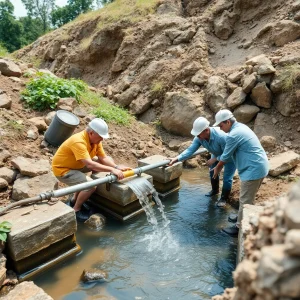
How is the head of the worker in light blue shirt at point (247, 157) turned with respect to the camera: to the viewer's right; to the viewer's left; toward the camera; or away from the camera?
to the viewer's left

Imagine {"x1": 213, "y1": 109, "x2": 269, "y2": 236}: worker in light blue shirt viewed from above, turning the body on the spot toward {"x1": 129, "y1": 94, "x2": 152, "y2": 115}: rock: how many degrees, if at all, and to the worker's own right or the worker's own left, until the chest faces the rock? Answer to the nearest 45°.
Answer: approximately 45° to the worker's own right

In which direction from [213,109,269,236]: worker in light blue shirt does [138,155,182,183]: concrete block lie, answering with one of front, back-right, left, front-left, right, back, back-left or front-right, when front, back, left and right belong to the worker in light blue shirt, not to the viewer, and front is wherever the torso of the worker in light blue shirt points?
front-right

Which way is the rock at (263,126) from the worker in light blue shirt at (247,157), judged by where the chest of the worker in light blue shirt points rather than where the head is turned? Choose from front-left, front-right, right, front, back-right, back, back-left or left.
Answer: right

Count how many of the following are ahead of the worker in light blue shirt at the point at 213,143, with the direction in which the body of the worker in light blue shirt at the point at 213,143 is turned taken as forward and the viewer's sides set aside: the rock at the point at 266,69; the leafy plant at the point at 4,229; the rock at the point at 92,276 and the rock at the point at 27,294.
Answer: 3

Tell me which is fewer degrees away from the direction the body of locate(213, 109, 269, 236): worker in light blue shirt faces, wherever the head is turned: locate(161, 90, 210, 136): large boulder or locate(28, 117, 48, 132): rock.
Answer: the rock

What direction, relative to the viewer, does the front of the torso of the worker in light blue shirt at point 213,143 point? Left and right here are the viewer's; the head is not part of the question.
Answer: facing the viewer and to the left of the viewer

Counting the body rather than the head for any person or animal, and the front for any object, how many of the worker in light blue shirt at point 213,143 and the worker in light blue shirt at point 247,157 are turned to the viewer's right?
0

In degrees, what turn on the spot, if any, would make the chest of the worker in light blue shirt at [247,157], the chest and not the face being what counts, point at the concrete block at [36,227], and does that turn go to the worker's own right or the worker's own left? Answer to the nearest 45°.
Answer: approximately 45° to the worker's own left

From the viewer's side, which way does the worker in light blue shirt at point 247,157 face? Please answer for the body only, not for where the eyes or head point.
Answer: to the viewer's left

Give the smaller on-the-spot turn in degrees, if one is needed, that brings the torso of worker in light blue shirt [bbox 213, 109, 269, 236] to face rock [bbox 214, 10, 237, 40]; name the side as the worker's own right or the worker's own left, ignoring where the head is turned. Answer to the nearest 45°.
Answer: approximately 90° to the worker's own right

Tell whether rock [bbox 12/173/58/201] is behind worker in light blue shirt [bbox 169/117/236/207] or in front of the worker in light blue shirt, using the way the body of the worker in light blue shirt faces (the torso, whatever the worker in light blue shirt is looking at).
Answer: in front

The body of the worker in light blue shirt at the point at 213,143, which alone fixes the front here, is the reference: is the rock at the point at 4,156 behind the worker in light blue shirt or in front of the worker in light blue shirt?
in front
